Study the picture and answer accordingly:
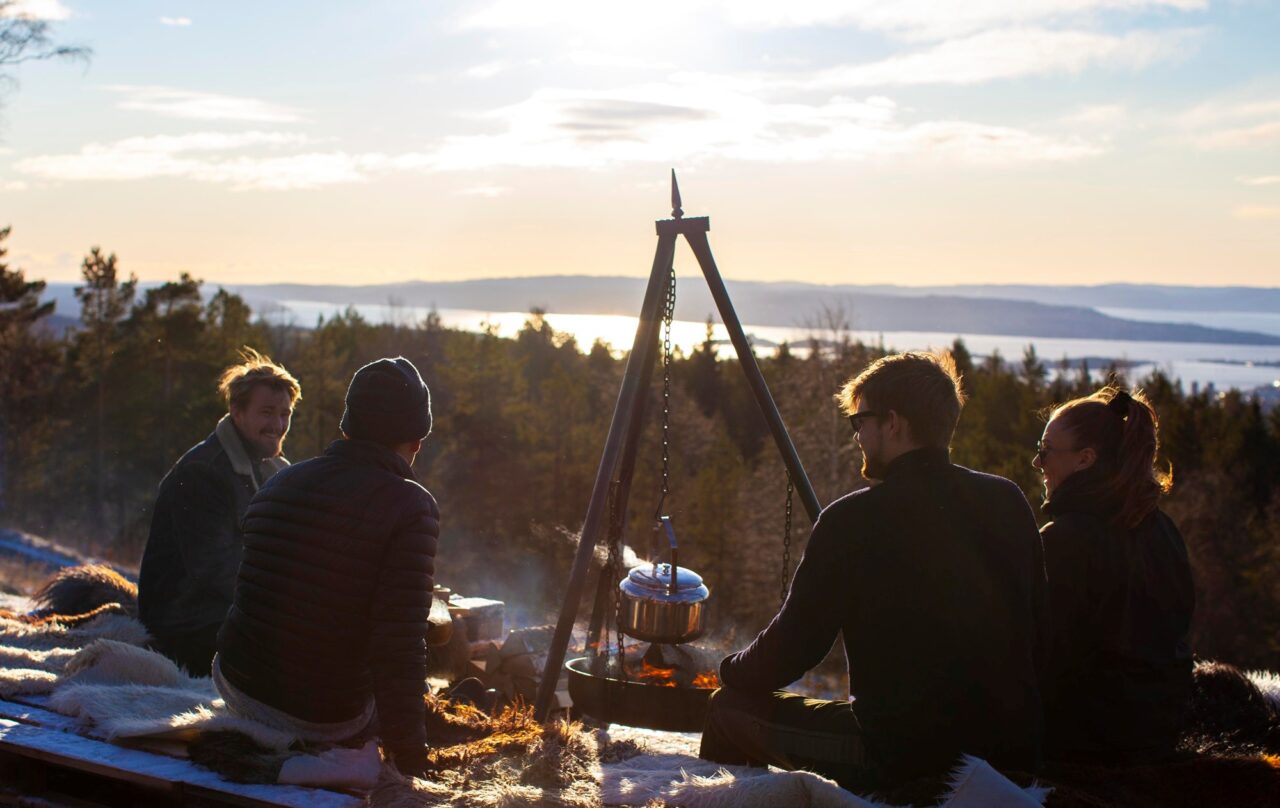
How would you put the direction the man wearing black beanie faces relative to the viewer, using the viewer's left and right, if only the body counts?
facing away from the viewer and to the right of the viewer

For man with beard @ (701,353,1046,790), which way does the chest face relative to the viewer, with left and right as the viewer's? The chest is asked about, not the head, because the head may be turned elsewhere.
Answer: facing away from the viewer and to the left of the viewer

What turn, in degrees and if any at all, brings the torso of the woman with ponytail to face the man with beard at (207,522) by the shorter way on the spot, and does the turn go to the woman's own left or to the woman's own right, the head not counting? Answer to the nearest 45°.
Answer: approximately 45° to the woman's own left

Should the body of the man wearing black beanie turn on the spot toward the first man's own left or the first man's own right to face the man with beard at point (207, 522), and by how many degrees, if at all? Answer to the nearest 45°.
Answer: approximately 45° to the first man's own left
